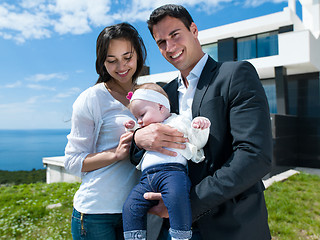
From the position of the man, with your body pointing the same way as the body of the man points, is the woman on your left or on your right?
on your right

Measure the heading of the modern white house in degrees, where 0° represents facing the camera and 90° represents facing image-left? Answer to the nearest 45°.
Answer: approximately 45°

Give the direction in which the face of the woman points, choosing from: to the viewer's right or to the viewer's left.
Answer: to the viewer's right

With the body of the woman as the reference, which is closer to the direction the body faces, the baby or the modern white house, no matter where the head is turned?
the baby

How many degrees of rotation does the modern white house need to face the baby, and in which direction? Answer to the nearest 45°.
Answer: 0° — it already faces them

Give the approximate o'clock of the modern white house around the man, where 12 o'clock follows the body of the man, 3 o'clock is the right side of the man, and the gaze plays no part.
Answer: The modern white house is roughly at 5 o'clock from the man.

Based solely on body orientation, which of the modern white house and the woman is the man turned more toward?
the woman
